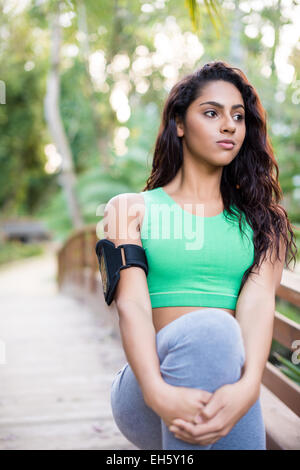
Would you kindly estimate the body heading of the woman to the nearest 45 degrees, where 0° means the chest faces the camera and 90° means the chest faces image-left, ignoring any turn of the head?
approximately 0°
